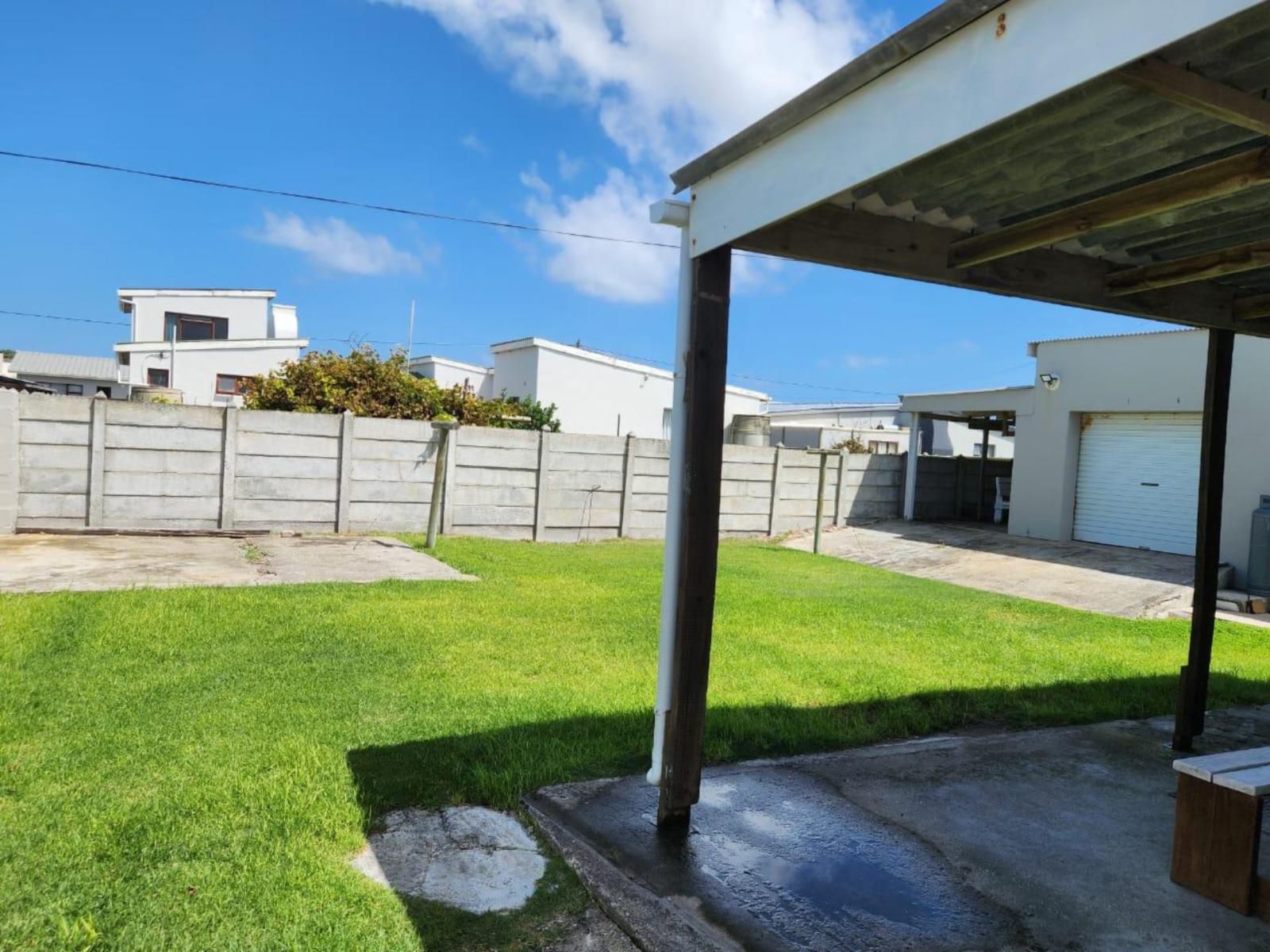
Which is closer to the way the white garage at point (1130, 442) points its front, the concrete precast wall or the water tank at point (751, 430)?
the concrete precast wall

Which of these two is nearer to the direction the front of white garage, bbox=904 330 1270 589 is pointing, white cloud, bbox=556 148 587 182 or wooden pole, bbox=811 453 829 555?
the wooden pole

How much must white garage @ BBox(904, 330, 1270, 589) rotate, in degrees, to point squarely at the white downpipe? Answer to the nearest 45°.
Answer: approximately 45° to its left

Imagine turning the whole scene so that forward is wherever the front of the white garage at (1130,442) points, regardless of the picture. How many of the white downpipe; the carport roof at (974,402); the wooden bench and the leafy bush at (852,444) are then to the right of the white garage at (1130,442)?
2

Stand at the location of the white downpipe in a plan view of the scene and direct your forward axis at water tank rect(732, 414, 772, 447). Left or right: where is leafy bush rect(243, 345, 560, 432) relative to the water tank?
left

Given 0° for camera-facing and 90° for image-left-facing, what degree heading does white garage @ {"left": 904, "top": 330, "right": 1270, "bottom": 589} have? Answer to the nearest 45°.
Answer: approximately 45°

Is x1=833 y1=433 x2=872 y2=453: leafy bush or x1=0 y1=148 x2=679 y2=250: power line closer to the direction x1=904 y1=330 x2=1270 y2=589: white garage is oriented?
the power line

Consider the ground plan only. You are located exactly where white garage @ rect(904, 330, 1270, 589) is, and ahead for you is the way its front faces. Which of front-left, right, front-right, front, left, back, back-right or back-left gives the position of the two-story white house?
front-right

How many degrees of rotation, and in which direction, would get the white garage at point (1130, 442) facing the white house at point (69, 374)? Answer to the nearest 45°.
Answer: approximately 45° to its right

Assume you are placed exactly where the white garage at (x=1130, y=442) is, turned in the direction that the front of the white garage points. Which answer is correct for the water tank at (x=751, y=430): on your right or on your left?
on your right

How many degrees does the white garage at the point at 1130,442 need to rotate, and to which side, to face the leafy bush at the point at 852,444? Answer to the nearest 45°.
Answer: approximately 90° to its right

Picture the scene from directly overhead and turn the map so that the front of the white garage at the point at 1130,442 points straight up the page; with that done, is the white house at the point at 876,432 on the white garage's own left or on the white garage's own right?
on the white garage's own right

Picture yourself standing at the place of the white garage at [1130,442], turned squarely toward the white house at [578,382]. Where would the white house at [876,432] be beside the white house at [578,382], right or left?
right

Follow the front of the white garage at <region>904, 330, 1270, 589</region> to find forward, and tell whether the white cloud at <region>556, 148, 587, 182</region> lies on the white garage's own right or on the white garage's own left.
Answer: on the white garage's own right
